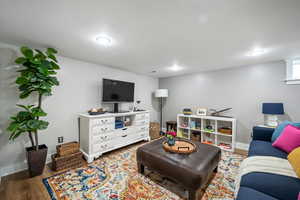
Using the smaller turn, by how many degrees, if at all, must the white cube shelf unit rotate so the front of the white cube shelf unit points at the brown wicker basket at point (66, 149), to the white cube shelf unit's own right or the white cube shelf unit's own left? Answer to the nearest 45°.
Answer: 0° — it already faces it

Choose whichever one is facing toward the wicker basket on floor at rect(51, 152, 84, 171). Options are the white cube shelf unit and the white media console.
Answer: the white cube shelf unit

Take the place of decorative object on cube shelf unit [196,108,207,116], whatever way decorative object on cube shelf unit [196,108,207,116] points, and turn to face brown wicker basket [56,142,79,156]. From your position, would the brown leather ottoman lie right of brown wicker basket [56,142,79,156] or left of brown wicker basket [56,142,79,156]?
left

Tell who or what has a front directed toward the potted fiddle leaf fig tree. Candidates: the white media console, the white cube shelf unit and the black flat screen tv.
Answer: the white cube shelf unit

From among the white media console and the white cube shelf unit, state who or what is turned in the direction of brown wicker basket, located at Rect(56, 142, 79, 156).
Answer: the white cube shelf unit

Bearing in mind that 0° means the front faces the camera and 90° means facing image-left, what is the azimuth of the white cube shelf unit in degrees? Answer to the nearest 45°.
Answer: approximately 45°

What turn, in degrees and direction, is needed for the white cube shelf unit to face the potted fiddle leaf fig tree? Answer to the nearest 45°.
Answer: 0° — it already faces it

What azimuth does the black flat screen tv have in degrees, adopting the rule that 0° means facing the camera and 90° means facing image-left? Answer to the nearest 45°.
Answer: approximately 315°

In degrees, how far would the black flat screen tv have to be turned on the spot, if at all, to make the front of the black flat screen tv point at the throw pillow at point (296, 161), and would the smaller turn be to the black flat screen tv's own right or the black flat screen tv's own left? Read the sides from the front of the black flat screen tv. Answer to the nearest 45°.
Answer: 0° — it already faces it
